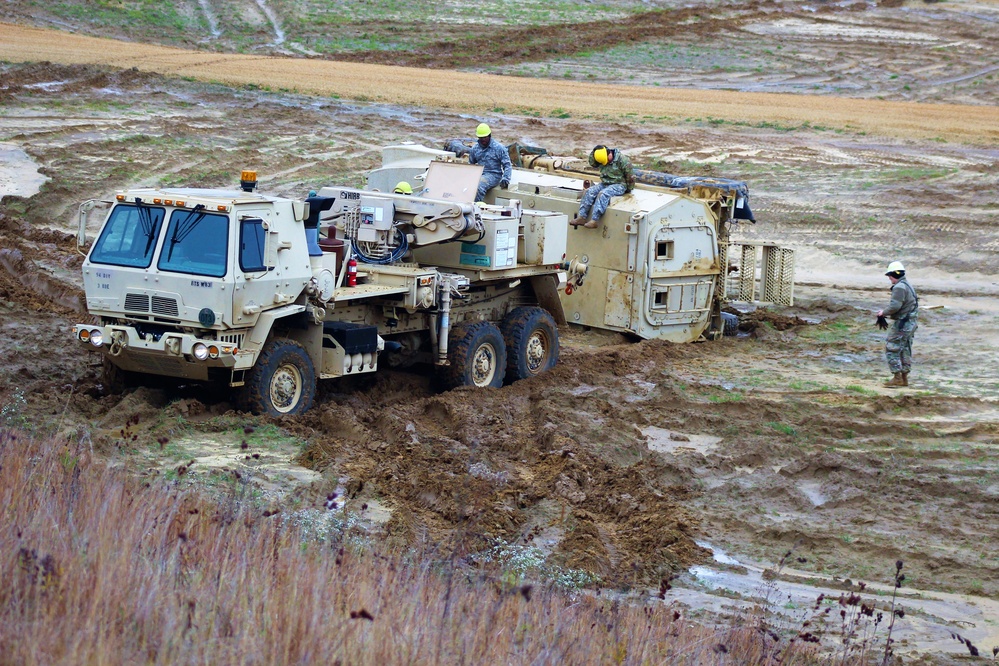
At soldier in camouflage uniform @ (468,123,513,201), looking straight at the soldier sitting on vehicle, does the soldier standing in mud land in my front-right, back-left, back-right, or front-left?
front-right

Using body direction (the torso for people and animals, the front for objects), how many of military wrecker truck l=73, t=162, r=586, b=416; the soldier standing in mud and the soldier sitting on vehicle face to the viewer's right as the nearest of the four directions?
0

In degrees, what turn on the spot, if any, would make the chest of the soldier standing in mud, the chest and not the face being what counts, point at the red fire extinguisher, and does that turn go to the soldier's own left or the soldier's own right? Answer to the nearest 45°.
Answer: approximately 45° to the soldier's own left

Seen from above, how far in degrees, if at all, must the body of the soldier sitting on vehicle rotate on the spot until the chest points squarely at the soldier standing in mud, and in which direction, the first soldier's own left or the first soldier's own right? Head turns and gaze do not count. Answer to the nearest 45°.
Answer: approximately 90° to the first soldier's own left

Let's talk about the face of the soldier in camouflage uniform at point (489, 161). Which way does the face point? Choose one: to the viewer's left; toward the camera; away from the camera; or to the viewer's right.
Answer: toward the camera

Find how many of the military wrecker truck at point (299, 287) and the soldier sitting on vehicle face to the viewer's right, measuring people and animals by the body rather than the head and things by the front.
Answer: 0

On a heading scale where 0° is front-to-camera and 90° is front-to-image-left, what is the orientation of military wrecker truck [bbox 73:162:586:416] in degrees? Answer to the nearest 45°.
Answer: approximately 45°

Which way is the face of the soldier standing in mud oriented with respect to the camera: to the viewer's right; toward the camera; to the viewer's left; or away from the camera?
to the viewer's left

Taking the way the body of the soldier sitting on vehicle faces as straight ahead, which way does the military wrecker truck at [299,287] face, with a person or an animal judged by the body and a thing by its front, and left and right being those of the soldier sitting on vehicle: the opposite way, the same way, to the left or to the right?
the same way

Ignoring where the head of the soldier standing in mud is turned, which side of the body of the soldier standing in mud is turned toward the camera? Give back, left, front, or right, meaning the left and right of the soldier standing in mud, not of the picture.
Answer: left

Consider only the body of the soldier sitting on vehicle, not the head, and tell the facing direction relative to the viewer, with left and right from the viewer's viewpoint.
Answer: facing the viewer and to the left of the viewer

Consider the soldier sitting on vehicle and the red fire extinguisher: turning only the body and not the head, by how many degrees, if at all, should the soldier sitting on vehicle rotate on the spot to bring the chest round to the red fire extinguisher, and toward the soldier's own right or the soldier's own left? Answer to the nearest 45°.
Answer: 0° — they already face it

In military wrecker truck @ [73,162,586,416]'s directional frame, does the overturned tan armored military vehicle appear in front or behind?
behind

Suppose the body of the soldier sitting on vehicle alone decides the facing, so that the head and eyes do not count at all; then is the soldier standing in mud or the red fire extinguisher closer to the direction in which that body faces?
the red fire extinguisher

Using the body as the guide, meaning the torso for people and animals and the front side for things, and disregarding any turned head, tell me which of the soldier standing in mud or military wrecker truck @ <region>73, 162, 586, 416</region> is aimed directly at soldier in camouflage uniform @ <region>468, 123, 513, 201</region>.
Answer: the soldier standing in mud

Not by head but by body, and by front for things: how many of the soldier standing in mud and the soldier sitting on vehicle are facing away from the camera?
0
